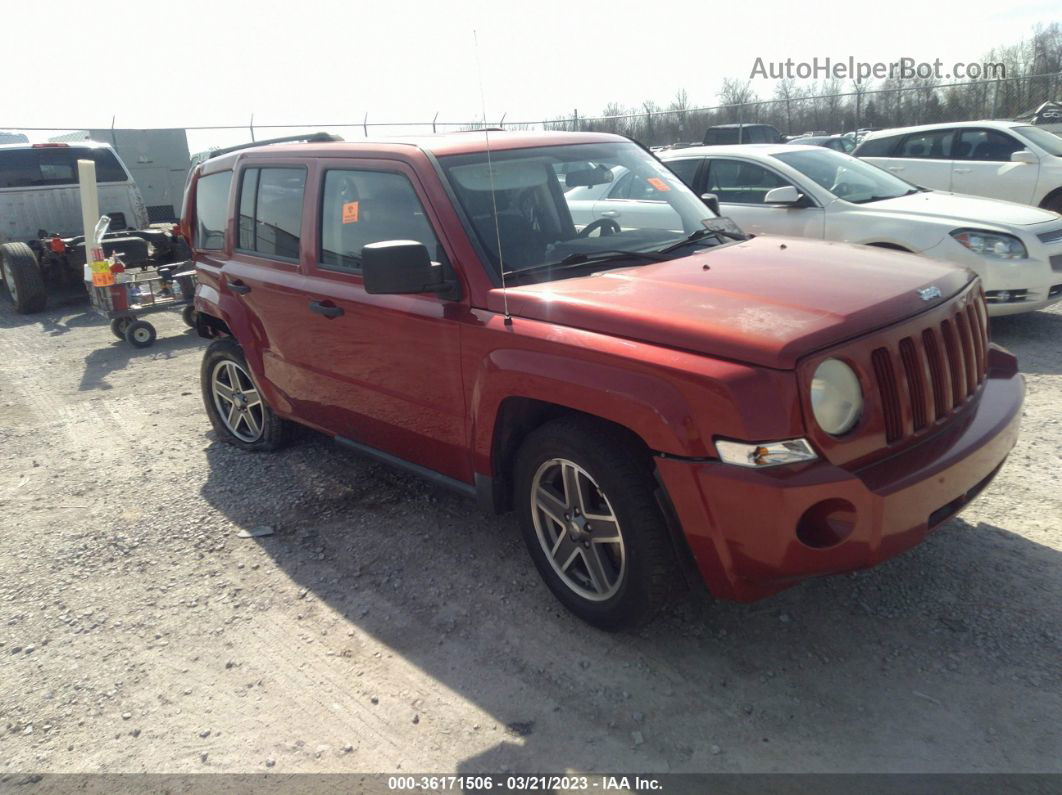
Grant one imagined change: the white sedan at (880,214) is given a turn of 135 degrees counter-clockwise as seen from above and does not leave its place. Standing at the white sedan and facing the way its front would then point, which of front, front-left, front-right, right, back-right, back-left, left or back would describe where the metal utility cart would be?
left

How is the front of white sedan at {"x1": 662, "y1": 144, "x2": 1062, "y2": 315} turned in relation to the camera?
facing the viewer and to the right of the viewer

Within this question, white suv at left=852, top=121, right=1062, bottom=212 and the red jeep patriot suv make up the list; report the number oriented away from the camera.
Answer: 0

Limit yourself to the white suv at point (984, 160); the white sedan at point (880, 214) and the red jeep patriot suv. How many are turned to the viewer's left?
0

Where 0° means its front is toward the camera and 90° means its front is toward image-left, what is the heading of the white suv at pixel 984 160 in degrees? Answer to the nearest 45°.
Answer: approximately 315°

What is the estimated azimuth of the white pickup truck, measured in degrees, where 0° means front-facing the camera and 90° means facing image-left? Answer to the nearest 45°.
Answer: approximately 135°

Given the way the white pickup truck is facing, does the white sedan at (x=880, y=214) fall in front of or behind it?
behind

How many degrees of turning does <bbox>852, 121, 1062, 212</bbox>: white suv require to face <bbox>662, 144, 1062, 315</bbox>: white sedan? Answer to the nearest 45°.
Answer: approximately 45° to its right

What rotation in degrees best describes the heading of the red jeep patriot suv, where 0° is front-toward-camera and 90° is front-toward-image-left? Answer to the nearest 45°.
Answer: approximately 315°

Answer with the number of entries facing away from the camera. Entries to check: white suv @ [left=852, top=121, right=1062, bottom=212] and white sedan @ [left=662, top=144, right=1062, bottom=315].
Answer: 0

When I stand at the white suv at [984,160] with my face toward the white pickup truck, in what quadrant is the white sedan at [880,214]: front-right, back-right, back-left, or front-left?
front-left

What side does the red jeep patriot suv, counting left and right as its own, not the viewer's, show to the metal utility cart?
back

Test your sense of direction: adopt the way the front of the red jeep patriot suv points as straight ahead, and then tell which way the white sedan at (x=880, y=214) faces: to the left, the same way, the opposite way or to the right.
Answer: the same way
